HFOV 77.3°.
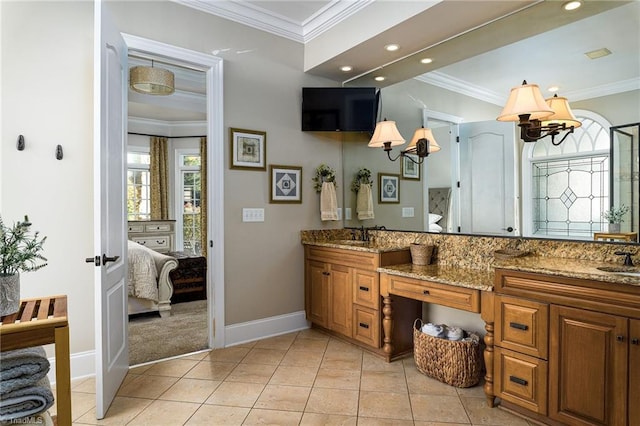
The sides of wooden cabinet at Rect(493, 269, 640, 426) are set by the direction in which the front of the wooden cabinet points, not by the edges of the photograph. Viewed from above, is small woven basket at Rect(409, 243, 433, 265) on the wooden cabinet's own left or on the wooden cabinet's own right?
on the wooden cabinet's own right

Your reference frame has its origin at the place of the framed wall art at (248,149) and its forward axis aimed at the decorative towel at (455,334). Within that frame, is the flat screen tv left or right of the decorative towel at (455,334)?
left

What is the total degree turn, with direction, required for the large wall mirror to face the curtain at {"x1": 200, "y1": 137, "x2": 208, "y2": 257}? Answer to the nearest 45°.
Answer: approximately 90° to its right

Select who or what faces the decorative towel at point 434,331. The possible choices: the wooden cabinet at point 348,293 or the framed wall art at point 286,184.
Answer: the framed wall art

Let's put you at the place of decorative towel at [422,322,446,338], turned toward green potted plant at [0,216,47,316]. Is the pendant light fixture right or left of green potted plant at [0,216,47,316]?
right

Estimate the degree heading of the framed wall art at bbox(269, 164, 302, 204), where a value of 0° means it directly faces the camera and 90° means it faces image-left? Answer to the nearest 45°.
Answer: approximately 315°

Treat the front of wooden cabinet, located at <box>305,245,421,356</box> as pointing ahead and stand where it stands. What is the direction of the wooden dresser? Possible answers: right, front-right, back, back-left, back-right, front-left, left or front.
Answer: right

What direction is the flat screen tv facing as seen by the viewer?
toward the camera

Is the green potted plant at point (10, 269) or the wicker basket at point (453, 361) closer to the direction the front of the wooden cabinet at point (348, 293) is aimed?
the green potted plant

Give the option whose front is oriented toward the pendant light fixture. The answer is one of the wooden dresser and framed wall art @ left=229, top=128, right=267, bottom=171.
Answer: the wooden dresser

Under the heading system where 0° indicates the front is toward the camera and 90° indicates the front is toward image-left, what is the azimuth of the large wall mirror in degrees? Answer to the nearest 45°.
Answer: approximately 45°

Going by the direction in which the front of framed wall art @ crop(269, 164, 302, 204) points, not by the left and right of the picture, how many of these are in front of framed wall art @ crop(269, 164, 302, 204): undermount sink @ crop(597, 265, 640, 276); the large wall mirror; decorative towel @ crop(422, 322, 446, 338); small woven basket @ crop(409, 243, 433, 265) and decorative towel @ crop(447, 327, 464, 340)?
5

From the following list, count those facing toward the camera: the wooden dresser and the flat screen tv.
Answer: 2

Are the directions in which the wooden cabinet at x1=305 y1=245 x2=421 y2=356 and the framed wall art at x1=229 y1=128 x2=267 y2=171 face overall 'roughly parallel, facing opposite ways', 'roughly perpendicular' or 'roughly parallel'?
roughly perpendicular

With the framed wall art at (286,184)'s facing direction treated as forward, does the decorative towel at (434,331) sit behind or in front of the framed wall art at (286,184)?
in front

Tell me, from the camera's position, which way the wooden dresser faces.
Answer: facing the viewer

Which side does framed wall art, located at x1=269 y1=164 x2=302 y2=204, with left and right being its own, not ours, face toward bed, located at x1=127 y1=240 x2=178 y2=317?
back
